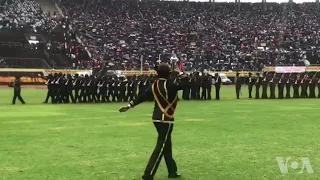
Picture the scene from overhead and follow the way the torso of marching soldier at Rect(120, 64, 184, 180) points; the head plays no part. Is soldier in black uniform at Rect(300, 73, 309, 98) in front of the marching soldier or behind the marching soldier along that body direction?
in front

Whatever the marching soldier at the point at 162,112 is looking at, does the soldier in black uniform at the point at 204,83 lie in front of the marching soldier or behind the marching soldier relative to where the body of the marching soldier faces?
in front
